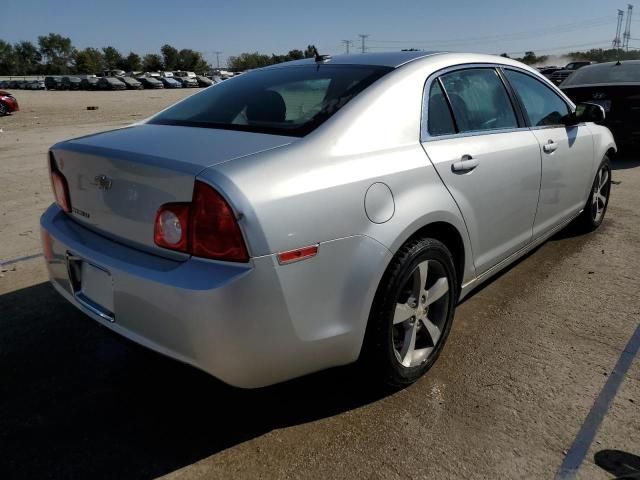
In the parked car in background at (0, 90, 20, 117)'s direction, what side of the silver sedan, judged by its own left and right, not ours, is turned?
left

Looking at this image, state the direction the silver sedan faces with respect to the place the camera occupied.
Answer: facing away from the viewer and to the right of the viewer

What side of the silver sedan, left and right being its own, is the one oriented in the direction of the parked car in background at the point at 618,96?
front
